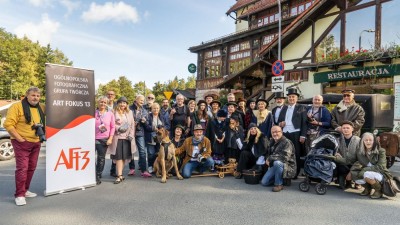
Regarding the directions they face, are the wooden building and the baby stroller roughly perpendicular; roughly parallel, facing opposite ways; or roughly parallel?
roughly parallel

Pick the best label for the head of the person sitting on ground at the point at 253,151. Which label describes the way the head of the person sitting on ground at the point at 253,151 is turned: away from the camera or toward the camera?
toward the camera

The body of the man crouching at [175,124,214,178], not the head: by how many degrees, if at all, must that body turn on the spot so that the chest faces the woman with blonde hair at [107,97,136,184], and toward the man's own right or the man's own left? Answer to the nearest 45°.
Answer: approximately 90° to the man's own right

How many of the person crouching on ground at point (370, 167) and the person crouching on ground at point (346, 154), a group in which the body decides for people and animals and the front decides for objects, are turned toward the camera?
2

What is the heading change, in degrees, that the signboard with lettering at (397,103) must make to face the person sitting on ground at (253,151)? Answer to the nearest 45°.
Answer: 0° — it already faces them

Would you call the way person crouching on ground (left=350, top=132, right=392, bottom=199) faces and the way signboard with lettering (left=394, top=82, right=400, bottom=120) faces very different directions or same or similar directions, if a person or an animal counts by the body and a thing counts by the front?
same or similar directions

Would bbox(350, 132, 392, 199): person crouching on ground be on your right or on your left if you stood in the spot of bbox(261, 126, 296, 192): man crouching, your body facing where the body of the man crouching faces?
on your left

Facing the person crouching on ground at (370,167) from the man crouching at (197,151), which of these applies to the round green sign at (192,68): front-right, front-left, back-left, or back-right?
back-left

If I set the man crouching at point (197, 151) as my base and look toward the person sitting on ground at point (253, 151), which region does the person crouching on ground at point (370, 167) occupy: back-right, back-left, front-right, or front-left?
front-right

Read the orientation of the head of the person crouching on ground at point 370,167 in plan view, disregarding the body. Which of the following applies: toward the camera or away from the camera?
toward the camera

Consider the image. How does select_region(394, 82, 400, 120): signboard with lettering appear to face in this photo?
toward the camera

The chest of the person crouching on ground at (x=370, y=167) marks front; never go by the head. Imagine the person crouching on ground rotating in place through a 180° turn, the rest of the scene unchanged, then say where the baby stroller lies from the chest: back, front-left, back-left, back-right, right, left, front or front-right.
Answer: left

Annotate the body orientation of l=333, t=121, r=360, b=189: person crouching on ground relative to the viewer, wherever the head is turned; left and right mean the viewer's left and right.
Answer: facing the viewer

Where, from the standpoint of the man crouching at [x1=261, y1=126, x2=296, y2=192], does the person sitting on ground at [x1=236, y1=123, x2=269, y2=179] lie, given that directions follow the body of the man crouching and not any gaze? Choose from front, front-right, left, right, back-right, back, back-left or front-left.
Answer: right

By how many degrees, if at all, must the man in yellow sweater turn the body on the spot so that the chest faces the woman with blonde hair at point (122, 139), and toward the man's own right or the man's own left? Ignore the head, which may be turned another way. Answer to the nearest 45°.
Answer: approximately 45° to the man's own left

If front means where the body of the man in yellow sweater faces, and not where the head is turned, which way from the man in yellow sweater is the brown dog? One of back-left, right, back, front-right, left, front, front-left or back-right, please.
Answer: front-left

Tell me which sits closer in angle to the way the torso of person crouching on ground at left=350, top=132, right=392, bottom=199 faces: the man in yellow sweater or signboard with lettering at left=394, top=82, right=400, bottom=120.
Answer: the man in yellow sweater

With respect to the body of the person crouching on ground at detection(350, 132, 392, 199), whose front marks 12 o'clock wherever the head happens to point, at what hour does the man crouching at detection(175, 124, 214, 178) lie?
The man crouching is roughly at 3 o'clock from the person crouching on ground.

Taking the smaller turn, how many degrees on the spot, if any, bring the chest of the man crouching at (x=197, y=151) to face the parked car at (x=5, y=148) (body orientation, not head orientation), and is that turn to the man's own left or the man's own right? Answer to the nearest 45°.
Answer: approximately 90° to the man's own right
